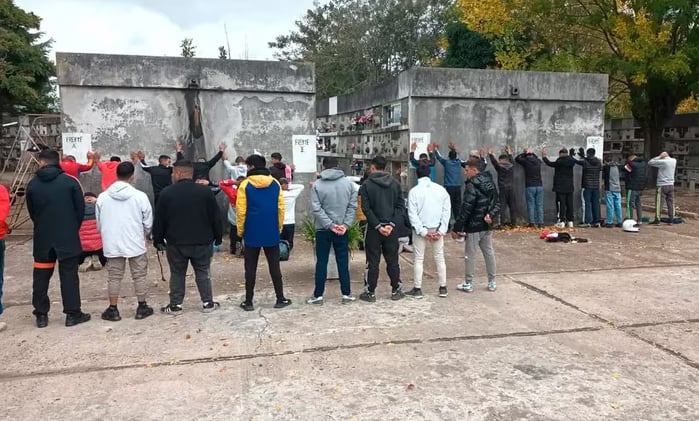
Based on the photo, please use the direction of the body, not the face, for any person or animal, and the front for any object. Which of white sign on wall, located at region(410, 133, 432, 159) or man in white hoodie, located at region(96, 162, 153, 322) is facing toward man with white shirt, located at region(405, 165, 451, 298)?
the white sign on wall

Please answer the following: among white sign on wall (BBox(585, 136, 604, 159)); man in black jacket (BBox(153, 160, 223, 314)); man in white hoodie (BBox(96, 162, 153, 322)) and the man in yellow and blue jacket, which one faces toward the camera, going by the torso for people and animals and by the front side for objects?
the white sign on wall

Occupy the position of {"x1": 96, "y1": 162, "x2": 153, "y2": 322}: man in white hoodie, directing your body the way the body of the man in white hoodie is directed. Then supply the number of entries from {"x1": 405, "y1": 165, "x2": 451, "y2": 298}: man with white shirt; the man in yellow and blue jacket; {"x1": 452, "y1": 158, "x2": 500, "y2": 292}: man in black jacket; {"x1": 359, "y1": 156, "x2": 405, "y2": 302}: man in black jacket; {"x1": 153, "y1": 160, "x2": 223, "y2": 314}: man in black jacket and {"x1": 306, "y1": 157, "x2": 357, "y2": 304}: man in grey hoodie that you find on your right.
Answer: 6

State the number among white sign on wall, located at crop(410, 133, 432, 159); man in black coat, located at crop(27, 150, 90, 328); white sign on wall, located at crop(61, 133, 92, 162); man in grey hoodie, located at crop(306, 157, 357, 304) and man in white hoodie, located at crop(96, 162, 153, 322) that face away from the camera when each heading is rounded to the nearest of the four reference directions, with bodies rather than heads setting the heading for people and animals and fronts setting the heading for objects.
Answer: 3

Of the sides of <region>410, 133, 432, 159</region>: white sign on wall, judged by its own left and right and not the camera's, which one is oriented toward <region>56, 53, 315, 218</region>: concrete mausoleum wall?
right

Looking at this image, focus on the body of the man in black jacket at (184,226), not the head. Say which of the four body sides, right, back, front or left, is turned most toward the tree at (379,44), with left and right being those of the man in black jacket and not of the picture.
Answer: front

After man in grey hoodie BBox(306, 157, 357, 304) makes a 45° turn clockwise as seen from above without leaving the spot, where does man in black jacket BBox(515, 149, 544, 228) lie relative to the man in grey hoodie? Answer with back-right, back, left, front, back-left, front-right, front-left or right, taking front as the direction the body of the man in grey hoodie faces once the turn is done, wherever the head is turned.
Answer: front

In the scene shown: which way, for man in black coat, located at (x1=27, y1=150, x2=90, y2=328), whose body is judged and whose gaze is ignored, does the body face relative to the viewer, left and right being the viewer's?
facing away from the viewer

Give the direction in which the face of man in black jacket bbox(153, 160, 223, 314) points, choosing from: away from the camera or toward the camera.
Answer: away from the camera

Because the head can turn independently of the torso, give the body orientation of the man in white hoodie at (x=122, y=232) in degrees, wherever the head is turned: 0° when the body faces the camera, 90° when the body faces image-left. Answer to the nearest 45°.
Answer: approximately 180°

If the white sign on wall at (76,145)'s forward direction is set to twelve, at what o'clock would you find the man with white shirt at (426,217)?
The man with white shirt is roughly at 11 o'clock from the white sign on wall.

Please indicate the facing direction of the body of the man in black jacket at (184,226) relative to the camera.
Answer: away from the camera

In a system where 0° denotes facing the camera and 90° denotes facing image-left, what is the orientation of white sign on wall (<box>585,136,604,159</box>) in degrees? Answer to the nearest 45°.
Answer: approximately 0°

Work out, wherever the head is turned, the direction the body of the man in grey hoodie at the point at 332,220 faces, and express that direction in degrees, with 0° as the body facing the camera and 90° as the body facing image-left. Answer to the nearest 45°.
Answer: approximately 180°

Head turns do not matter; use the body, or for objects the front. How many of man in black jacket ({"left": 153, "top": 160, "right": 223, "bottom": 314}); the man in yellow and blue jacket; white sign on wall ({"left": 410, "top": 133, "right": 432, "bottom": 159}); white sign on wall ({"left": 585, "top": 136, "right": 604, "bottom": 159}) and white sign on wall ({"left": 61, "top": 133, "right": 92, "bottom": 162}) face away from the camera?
2
